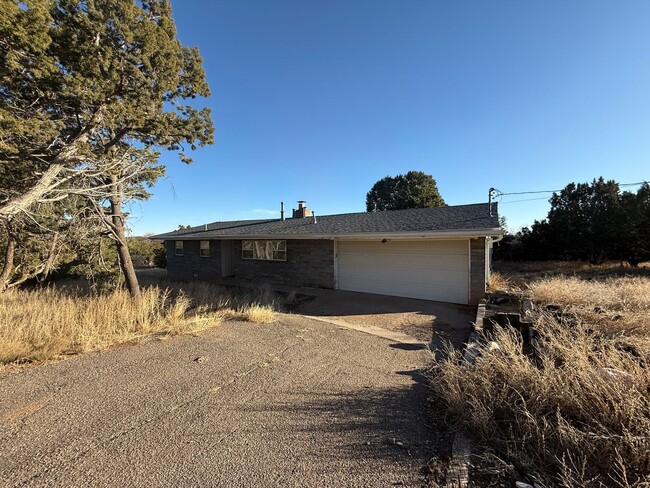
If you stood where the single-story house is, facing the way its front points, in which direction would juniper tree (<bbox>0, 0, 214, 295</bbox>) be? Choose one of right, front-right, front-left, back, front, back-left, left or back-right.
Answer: front

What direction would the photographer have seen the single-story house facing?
facing the viewer and to the left of the viewer

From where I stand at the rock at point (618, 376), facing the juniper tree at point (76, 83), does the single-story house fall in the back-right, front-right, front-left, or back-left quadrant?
front-right

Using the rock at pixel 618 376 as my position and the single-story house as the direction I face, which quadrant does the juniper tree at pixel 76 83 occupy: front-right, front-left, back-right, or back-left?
front-left

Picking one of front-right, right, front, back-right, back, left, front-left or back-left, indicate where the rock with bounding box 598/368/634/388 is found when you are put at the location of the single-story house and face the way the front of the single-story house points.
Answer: front-left
